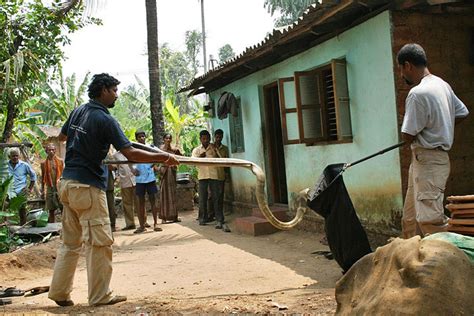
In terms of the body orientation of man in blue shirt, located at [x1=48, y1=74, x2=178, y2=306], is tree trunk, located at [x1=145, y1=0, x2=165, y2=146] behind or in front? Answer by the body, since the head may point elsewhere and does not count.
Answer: in front

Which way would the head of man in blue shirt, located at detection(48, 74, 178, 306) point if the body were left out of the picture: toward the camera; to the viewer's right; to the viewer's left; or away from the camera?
to the viewer's right

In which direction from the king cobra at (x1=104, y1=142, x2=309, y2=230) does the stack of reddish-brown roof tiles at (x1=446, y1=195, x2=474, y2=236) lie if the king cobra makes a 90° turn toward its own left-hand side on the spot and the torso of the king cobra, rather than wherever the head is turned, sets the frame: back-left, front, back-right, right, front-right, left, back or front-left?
back-right

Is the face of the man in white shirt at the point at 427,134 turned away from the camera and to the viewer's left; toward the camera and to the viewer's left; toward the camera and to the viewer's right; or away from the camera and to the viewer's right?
away from the camera and to the viewer's left

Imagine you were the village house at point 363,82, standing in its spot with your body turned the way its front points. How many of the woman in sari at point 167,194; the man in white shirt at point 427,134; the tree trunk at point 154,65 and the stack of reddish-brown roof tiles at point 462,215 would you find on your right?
2

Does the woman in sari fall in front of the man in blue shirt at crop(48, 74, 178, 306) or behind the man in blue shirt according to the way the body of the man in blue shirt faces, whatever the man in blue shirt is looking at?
in front

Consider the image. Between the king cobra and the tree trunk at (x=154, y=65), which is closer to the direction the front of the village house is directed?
the king cobra

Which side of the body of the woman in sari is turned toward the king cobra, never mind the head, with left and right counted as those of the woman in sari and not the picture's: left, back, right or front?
front

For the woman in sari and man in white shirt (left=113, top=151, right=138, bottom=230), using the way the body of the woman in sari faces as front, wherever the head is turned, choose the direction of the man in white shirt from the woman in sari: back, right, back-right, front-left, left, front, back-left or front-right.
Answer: front-right

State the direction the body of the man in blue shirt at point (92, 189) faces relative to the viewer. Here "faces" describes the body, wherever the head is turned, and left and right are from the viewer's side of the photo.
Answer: facing away from the viewer and to the right of the viewer

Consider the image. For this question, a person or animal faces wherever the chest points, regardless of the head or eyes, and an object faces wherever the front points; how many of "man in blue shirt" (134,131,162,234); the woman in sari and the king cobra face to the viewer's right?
1

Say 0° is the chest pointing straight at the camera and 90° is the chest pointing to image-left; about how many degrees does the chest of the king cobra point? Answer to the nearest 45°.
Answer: approximately 270°

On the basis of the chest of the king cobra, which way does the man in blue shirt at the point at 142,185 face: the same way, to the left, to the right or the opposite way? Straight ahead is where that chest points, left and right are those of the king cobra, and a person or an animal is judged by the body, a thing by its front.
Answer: to the right

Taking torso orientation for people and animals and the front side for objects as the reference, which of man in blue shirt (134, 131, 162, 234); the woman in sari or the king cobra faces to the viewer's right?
the king cobra

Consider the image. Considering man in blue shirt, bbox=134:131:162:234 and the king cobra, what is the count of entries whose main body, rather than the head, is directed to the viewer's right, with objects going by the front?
1

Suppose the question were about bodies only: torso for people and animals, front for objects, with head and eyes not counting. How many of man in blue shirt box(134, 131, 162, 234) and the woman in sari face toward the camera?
2

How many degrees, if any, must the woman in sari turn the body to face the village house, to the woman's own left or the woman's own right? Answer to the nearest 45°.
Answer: approximately 45° to the woman's own left
